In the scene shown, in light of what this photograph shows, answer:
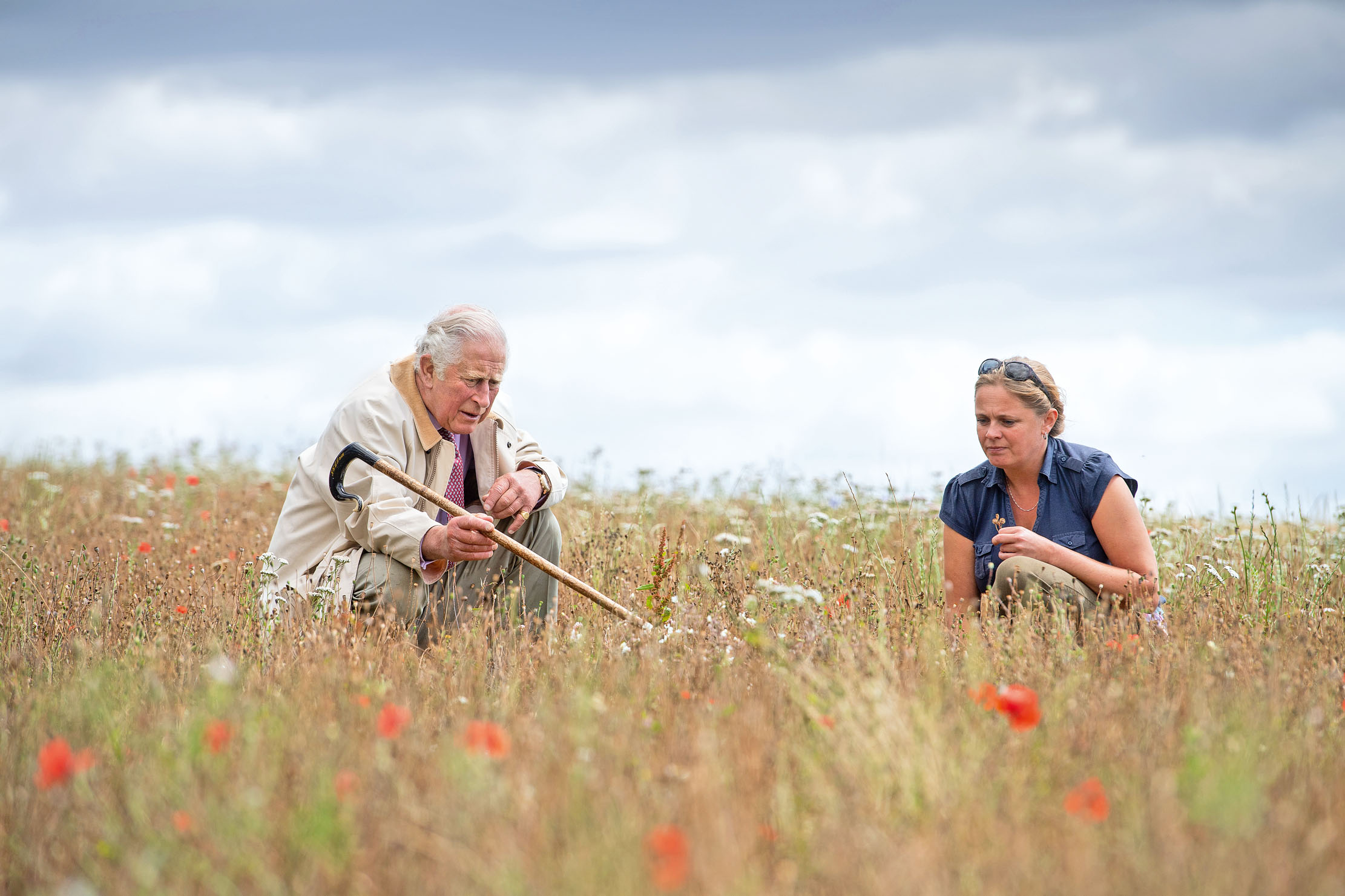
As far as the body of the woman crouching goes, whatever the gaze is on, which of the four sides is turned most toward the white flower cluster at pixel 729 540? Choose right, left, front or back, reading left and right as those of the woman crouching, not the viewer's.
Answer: right

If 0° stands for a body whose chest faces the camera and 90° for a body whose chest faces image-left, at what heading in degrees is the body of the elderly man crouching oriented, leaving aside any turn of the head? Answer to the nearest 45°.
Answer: approximately 315°

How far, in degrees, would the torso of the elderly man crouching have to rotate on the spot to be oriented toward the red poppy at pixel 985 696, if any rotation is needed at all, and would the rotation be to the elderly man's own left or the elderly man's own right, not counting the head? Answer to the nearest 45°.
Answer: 0° — they already face it

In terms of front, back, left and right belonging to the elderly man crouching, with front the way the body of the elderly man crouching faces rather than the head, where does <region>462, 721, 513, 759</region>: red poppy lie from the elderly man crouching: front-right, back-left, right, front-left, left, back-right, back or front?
front-right

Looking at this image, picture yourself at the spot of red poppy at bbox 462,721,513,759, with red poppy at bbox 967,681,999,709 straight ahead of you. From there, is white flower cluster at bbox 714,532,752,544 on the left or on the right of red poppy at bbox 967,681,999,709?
left

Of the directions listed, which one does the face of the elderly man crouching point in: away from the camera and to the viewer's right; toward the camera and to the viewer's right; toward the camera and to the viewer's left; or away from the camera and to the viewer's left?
toward the camera and to the viewer's right

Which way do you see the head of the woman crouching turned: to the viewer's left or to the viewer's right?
to the viewer's left

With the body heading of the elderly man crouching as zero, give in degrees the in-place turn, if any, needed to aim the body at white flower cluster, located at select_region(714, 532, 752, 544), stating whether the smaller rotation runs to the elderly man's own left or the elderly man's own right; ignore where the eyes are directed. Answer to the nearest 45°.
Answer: approximately 90° to the elderly man's own left
